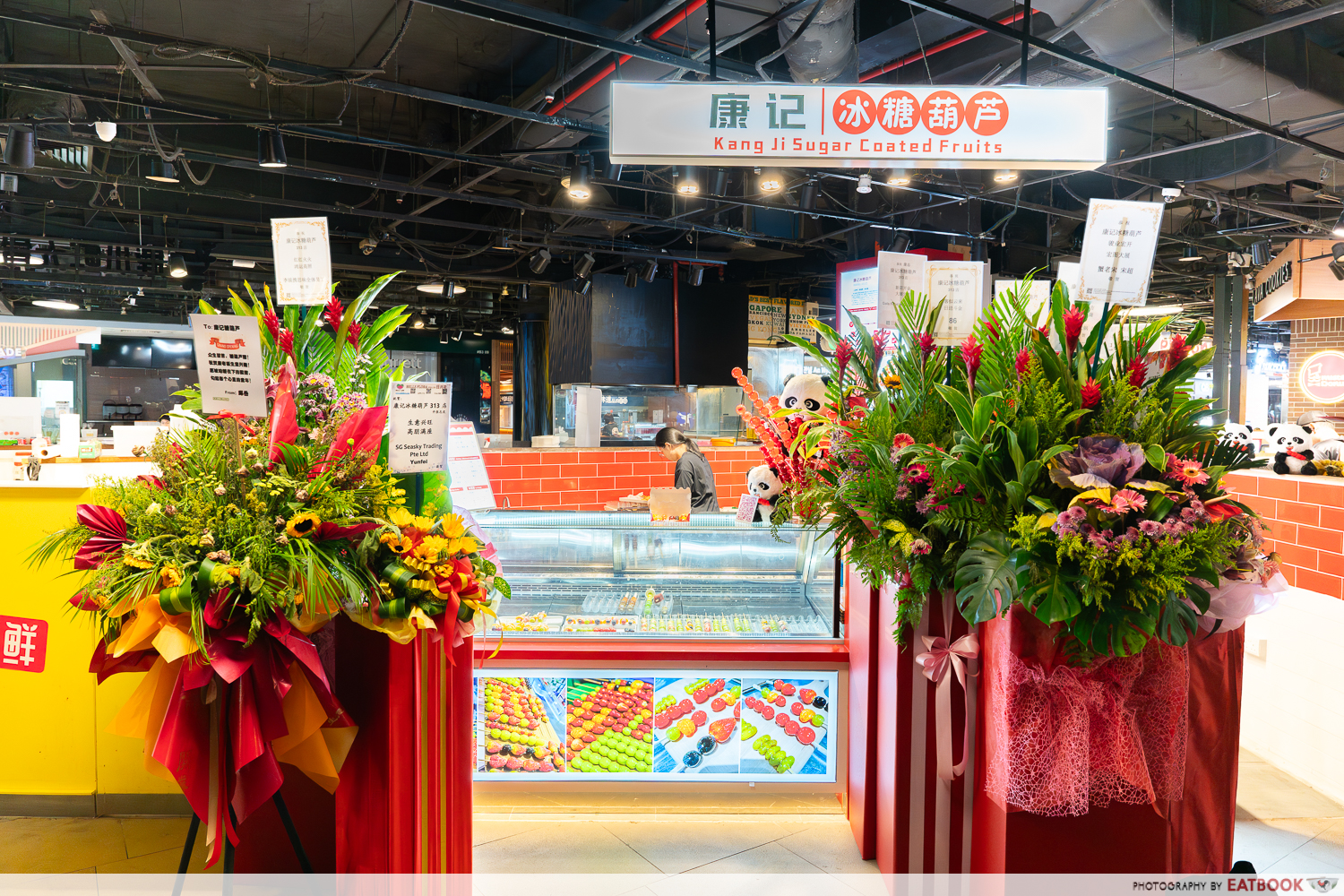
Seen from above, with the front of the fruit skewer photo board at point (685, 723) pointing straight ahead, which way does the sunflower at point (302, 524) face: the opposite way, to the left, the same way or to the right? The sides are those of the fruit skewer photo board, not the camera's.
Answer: the same way

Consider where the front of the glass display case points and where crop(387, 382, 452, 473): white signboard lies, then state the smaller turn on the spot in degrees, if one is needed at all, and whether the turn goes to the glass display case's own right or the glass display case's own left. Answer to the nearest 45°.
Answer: approximately 45° to the glass display case's own right

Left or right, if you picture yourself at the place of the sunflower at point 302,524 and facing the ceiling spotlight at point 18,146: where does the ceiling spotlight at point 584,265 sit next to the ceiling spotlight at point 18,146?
right

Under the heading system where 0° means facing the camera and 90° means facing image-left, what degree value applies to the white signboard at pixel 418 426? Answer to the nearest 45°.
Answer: approximately 0°

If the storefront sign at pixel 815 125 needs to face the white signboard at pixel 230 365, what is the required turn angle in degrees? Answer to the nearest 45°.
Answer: approximately 45° to its right

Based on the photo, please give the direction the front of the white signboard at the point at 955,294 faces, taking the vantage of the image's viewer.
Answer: facing the viewer

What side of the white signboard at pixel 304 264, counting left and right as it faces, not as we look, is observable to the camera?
front

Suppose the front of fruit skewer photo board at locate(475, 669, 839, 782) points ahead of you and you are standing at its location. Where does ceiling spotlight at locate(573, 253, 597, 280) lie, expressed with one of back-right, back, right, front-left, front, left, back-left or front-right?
back

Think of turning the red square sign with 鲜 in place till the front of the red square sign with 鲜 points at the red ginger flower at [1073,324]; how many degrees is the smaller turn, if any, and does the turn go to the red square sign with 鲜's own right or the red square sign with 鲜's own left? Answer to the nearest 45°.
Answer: approximately 45° to the red square sign with 鲜's own left

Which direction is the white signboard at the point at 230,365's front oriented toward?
toward the camera

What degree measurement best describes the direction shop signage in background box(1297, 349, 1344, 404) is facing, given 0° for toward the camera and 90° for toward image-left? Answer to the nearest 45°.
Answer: approximately 0°

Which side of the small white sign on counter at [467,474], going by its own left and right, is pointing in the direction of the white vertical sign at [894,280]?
left

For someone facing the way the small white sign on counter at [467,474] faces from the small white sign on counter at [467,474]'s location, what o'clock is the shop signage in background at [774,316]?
The shop signage in background is roughly at 7 o'clock from the small white sign on counter.
